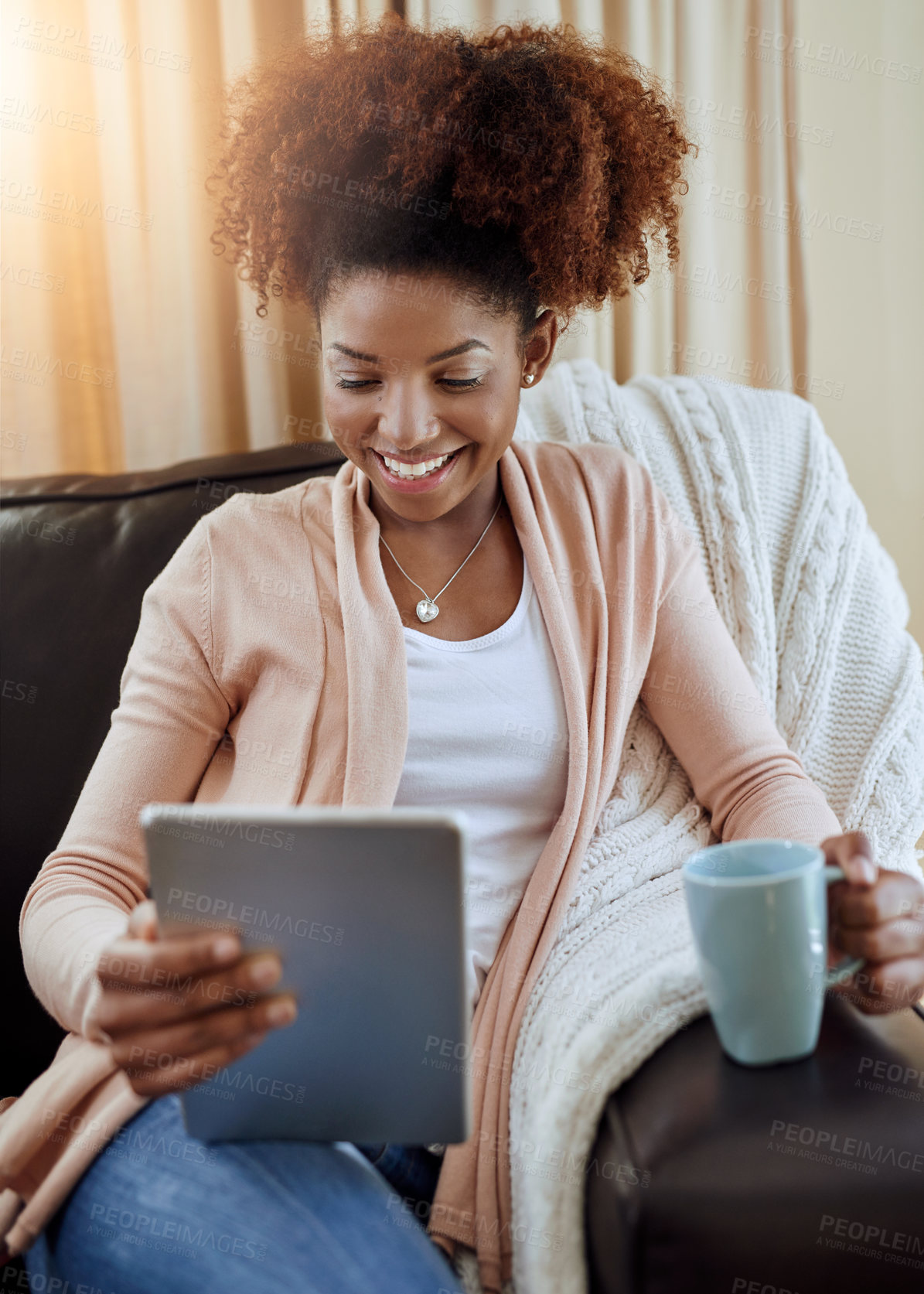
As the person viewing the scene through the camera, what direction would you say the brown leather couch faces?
facing the viewer
